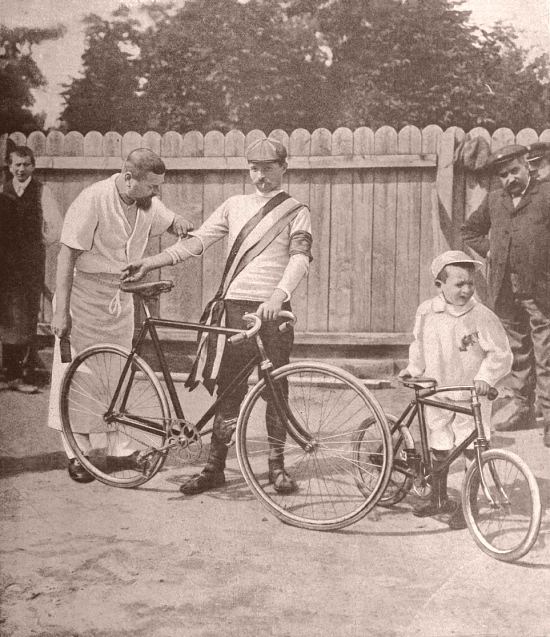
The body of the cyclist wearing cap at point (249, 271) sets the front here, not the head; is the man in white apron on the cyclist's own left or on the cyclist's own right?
on the cyclist's own right

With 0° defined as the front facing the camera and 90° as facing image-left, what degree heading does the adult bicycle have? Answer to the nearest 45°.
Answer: approximately 315°

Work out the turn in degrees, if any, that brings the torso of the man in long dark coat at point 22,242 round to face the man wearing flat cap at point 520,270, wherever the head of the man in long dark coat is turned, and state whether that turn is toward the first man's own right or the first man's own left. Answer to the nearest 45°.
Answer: approximately 90° to the first man's own left

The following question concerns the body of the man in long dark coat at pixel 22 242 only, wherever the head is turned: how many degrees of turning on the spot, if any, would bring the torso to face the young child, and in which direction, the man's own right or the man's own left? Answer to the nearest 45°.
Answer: approximately 45° to the man's own left

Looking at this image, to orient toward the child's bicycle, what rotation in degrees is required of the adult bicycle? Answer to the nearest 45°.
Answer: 0° — it already faces it
